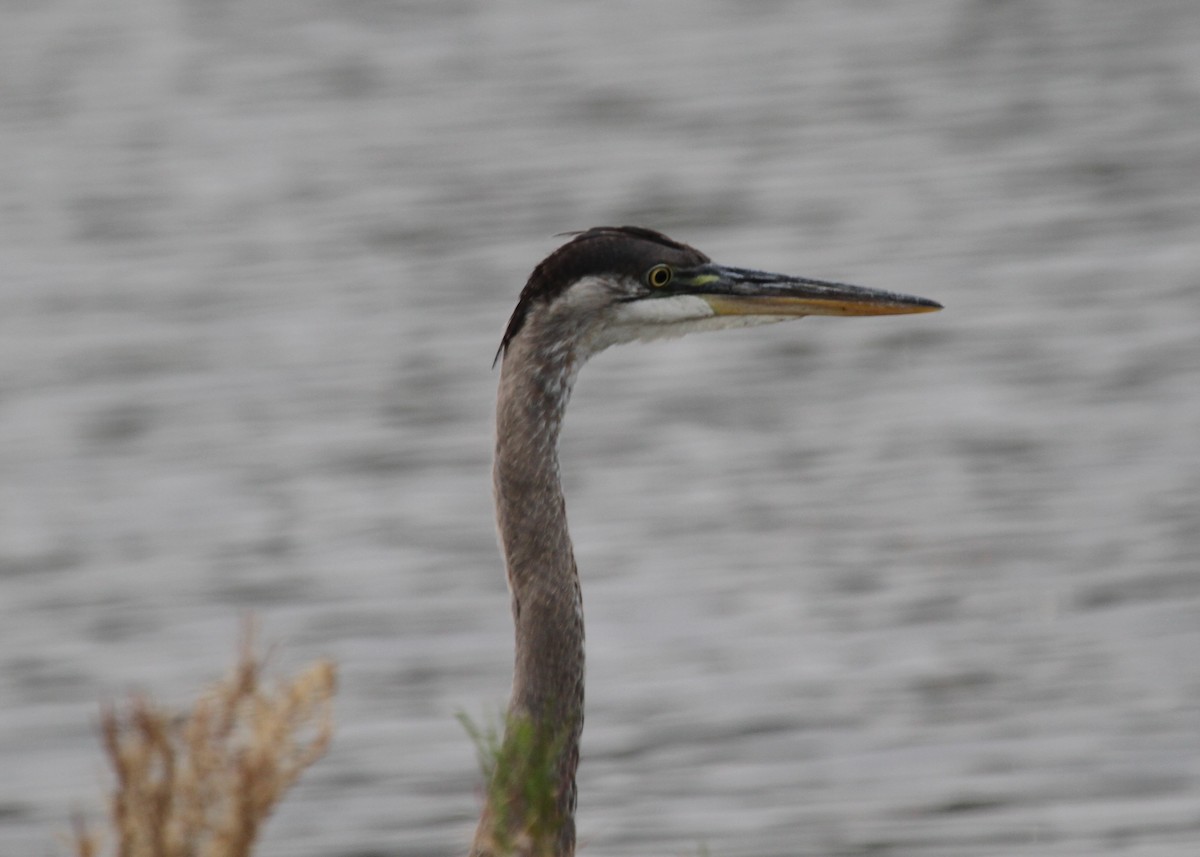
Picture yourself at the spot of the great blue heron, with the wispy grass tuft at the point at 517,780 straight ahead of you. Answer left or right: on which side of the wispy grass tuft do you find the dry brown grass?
right

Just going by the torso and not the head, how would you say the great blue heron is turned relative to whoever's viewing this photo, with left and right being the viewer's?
facing to the right of the viewer

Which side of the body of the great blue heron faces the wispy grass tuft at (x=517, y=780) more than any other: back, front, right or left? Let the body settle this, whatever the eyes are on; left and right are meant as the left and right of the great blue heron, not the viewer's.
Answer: right

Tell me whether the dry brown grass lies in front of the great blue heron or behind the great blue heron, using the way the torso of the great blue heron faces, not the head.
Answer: behind
